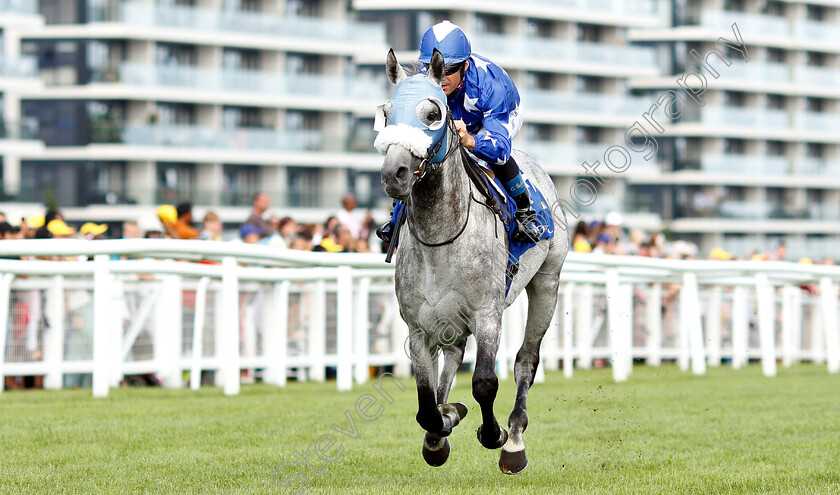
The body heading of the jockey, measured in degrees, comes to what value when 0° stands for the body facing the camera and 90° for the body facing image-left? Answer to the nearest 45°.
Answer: approximately 45°
